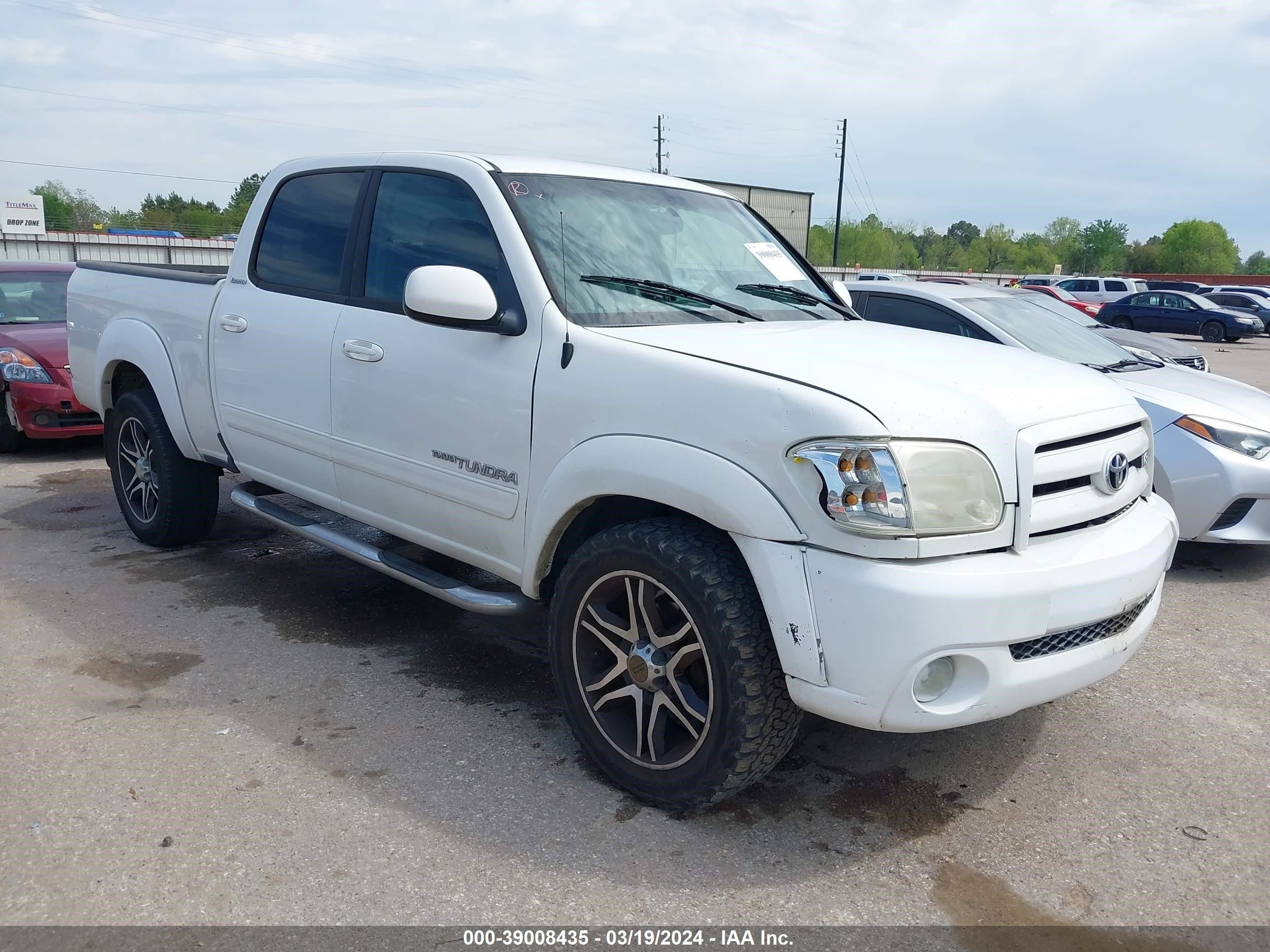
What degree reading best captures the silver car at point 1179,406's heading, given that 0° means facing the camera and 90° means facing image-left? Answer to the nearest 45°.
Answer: approximately 315°

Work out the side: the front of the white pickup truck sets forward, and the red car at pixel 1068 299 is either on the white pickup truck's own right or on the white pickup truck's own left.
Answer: on the white pickup truck's own left

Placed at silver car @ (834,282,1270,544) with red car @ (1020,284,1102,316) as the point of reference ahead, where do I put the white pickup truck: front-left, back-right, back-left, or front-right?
back-left

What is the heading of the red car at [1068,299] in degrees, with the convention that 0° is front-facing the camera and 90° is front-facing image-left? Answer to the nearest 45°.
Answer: approximately 315°

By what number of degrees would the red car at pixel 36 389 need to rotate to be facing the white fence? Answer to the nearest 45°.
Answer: approximately 135° to its left

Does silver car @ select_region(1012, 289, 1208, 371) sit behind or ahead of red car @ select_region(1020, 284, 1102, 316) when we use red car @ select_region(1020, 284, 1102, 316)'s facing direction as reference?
ahead

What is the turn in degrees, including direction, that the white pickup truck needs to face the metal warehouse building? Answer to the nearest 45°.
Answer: approximately 135° to its left

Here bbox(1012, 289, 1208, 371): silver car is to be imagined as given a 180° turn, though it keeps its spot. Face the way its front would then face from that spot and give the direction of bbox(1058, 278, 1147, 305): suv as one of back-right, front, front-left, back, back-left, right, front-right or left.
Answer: front-right

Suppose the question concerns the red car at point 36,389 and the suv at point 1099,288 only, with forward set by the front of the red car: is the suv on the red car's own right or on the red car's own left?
on the red car's own left
